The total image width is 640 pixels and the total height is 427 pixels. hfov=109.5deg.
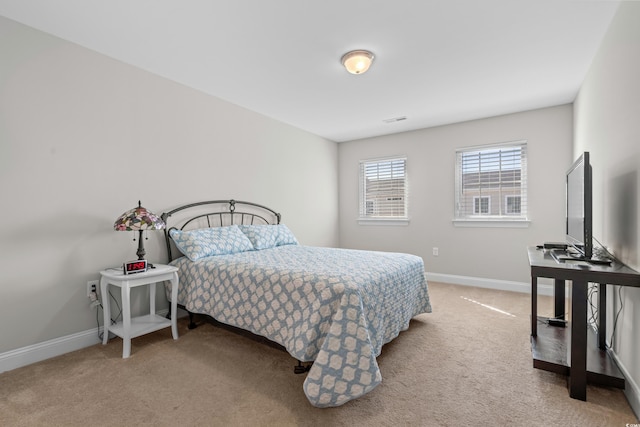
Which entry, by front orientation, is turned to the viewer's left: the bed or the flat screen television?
the flat screen television

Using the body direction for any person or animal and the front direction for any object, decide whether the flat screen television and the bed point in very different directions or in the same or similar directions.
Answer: very different directions

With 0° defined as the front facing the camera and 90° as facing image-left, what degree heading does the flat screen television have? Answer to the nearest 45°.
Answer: approximately 90°

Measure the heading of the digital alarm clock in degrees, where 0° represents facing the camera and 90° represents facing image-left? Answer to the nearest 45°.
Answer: approximately 315°

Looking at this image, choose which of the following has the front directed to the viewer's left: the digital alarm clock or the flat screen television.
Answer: the flat screen television

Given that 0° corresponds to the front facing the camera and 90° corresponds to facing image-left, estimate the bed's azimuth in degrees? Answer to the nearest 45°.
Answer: approximately 315°

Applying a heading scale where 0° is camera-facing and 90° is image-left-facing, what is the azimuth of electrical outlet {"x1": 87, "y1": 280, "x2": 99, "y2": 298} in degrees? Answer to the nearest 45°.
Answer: approximately 315°

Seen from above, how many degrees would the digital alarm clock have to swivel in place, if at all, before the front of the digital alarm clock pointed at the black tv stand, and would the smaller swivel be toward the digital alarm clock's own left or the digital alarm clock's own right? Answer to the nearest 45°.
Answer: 0° — it already faces it

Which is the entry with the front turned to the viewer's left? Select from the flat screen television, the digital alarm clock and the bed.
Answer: the flat screen television

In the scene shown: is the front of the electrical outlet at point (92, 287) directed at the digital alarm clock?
yes
